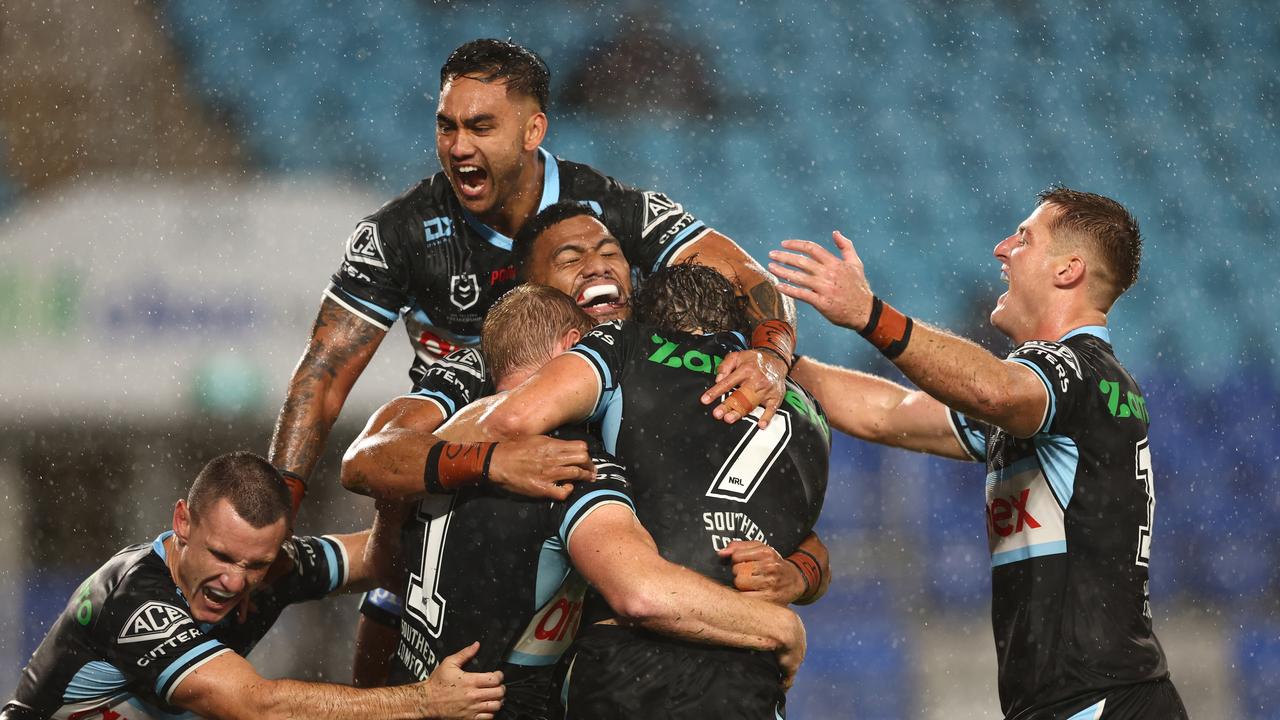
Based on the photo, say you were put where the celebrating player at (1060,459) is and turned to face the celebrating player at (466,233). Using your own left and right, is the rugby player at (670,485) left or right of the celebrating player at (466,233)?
left

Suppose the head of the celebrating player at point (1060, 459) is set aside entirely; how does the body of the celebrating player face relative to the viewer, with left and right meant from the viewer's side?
facing to the left of the viewer

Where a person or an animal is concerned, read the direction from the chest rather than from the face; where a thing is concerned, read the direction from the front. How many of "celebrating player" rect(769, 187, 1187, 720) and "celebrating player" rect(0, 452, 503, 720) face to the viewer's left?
1

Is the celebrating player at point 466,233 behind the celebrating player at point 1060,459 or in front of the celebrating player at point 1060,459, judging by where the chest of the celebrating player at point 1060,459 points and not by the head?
in front

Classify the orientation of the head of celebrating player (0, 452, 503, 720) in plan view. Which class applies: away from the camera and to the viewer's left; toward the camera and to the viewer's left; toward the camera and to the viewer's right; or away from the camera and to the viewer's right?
toward the camera and to the viewer's right

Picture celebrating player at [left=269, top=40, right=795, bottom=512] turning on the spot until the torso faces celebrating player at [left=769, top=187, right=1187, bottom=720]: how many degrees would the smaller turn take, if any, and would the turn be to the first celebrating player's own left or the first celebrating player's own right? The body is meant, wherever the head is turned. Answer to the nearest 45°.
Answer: approximately 90° to the first celebrating player's own left

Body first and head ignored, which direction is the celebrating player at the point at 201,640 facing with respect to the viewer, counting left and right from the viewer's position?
facing the viewer and to the right of the viewer

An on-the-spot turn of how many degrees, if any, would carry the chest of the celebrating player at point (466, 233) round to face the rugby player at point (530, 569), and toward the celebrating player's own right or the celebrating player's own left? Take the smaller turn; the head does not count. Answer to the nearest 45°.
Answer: approximately 45° to the celebrating player's own left

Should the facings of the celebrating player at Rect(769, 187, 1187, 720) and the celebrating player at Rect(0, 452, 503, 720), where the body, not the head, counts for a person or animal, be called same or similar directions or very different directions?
very different directions

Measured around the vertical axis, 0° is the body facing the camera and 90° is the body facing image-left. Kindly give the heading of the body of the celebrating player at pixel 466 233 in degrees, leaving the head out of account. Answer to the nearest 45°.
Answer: approximately 45°
